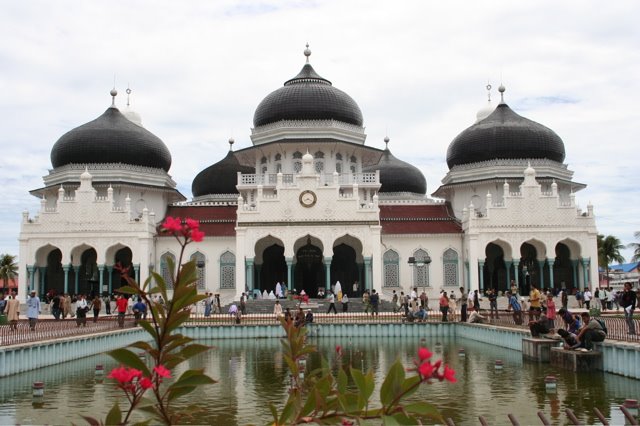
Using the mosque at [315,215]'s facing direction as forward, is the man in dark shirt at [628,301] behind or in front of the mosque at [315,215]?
in front

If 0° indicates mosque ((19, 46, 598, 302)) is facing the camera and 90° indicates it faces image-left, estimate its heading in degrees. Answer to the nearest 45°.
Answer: approximately 0°
